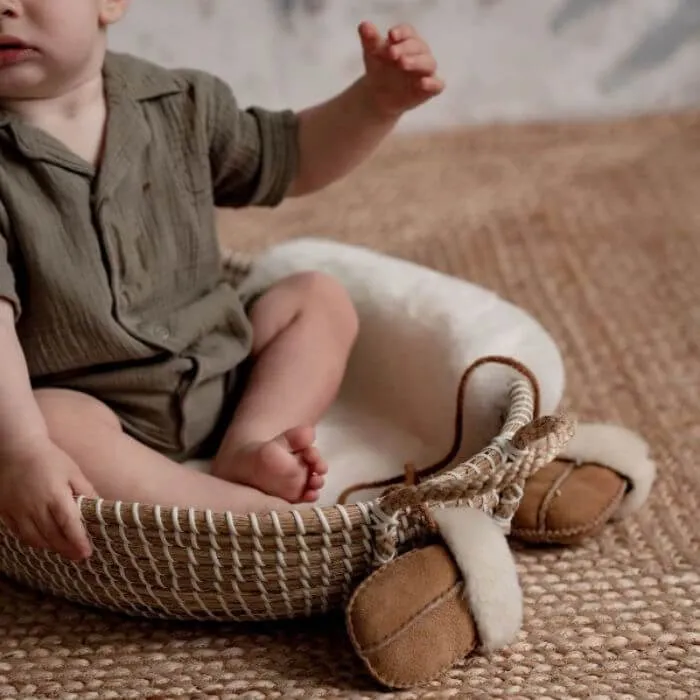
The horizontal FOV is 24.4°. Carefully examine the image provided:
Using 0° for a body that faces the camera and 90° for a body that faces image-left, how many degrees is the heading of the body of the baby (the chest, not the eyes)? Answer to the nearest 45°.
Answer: approximately 0°
